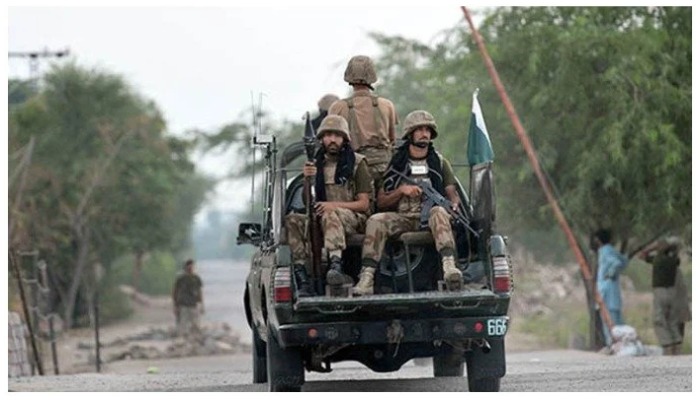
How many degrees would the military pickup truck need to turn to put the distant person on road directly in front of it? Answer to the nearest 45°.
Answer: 0° — it already faces them

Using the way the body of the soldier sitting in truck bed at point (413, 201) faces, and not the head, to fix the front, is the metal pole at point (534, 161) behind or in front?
behind

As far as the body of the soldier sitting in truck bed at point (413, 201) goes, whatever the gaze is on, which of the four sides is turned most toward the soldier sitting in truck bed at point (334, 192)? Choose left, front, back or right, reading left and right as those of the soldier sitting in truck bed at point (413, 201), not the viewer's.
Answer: right

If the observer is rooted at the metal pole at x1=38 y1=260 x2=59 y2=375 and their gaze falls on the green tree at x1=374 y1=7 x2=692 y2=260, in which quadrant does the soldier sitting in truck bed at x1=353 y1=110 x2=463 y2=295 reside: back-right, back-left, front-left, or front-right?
front-right

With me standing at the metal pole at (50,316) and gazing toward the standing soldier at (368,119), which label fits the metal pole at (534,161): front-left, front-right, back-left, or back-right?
front-left

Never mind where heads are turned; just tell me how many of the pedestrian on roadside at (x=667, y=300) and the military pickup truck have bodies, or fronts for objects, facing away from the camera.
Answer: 1

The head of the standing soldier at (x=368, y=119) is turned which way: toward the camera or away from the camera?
away from the camera

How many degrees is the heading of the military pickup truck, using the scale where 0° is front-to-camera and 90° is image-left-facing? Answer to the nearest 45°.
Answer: approximately 180°

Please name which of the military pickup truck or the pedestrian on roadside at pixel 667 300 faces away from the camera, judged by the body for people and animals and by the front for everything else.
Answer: the military pickup truck

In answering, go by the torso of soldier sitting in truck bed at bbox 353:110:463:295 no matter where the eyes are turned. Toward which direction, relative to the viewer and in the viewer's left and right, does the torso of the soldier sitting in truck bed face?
facing the viewer
